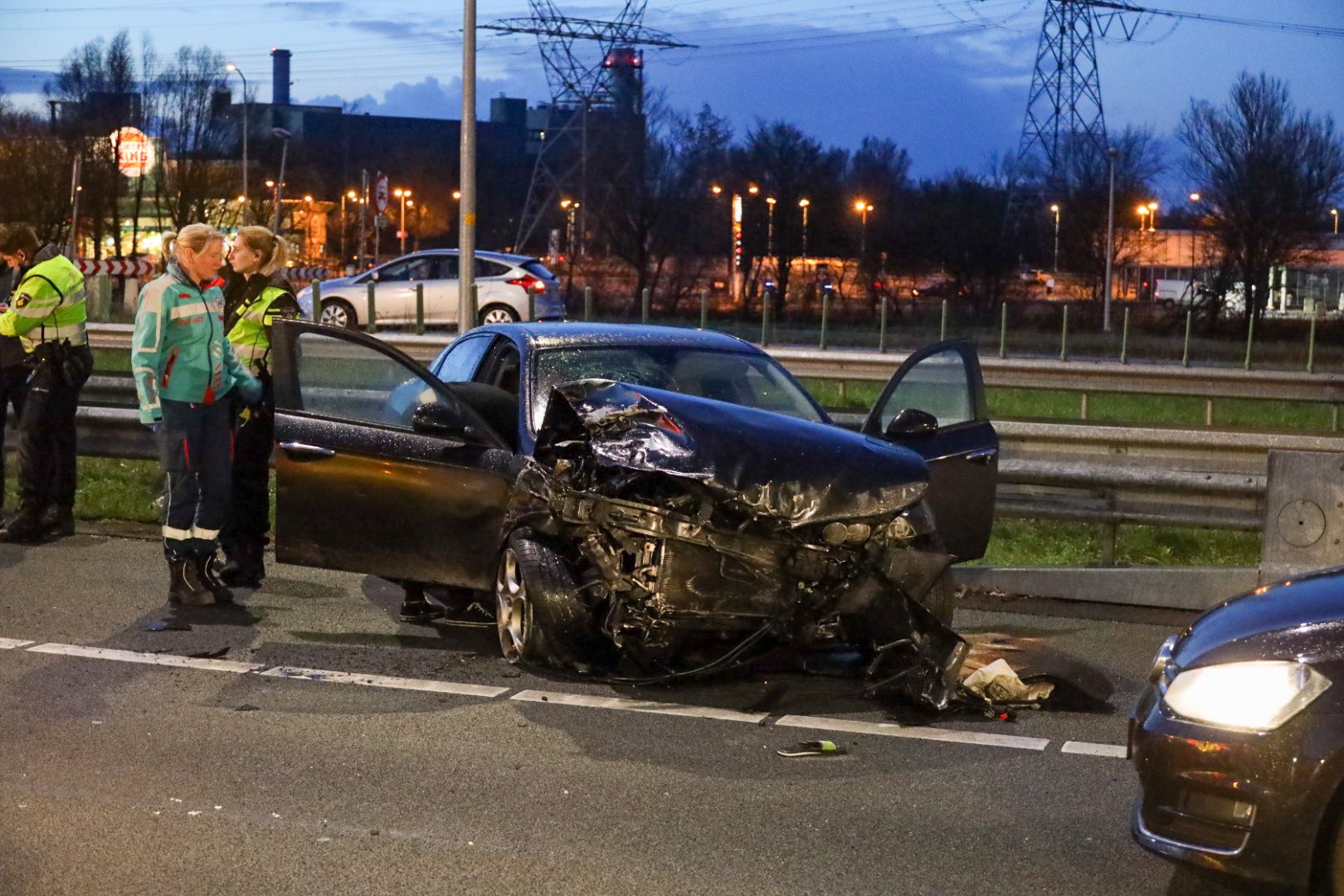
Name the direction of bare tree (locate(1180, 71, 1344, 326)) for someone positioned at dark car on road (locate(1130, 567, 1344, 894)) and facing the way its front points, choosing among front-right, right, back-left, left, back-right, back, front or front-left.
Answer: back-right

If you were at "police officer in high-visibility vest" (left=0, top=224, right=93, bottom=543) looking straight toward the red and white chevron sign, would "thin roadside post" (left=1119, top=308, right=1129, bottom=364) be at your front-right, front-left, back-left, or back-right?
front-right

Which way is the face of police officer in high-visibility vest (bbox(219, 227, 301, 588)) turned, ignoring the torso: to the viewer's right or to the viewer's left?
to the viewer's left

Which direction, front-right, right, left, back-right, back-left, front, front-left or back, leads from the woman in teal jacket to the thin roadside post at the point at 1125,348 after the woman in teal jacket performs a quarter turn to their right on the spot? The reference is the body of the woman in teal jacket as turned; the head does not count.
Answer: back

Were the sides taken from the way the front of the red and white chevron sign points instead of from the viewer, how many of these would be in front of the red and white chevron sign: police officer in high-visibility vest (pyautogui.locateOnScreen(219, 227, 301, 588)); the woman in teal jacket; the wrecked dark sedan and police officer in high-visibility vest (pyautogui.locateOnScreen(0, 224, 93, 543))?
4

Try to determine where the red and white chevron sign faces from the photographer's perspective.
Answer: facing the viewer

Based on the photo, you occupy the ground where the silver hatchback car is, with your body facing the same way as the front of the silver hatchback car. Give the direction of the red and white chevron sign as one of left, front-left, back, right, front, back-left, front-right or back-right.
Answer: front-right

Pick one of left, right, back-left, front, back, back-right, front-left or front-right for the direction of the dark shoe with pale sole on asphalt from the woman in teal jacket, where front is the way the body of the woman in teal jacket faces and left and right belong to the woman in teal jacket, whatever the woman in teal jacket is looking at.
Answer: front

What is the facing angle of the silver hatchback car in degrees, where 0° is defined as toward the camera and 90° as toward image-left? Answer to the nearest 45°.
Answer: approximately 90°

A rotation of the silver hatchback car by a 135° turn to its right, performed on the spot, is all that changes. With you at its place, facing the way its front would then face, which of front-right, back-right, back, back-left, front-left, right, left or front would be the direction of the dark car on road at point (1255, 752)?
back-right

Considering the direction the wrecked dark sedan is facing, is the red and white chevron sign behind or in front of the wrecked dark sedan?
behind

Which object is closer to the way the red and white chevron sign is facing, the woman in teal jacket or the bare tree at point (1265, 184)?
the woman in teal jacket

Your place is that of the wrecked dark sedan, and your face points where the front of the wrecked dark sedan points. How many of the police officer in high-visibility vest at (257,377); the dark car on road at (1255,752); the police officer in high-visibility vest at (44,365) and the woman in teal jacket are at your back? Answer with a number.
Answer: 3

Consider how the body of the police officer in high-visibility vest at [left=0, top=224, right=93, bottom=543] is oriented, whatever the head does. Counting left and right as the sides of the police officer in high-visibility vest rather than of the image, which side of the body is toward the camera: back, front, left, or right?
left
